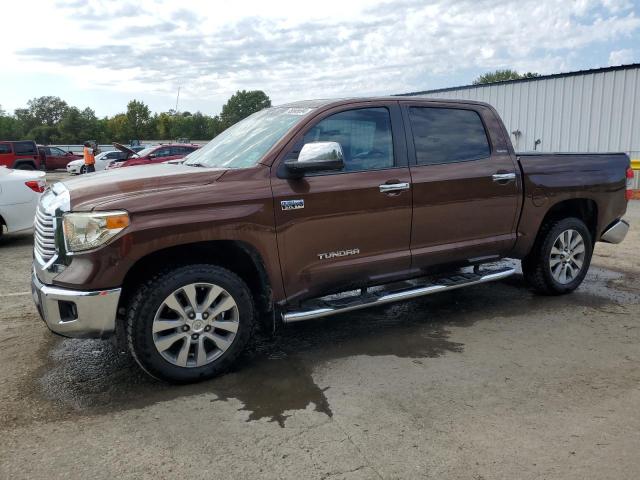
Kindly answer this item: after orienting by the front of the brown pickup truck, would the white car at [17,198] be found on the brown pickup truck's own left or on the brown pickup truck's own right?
on the brown pickup truck's own right

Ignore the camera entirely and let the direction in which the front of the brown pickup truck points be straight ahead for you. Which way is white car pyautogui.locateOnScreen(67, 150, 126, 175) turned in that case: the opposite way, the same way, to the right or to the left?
the same way

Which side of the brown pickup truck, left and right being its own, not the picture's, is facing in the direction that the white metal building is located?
back

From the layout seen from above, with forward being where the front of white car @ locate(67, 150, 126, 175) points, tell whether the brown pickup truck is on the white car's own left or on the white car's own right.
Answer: on the white car's own left

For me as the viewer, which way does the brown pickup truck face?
facing the viewer and to the left of the viewer

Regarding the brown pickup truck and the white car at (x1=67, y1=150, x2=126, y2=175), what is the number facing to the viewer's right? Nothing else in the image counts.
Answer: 0

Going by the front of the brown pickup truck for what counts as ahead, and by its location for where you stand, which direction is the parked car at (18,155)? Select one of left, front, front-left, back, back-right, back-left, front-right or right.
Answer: right

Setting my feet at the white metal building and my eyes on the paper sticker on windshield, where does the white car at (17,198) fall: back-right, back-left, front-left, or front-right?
front-right

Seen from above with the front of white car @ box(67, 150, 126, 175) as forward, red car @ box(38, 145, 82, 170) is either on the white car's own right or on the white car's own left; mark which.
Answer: on the white car's own right
